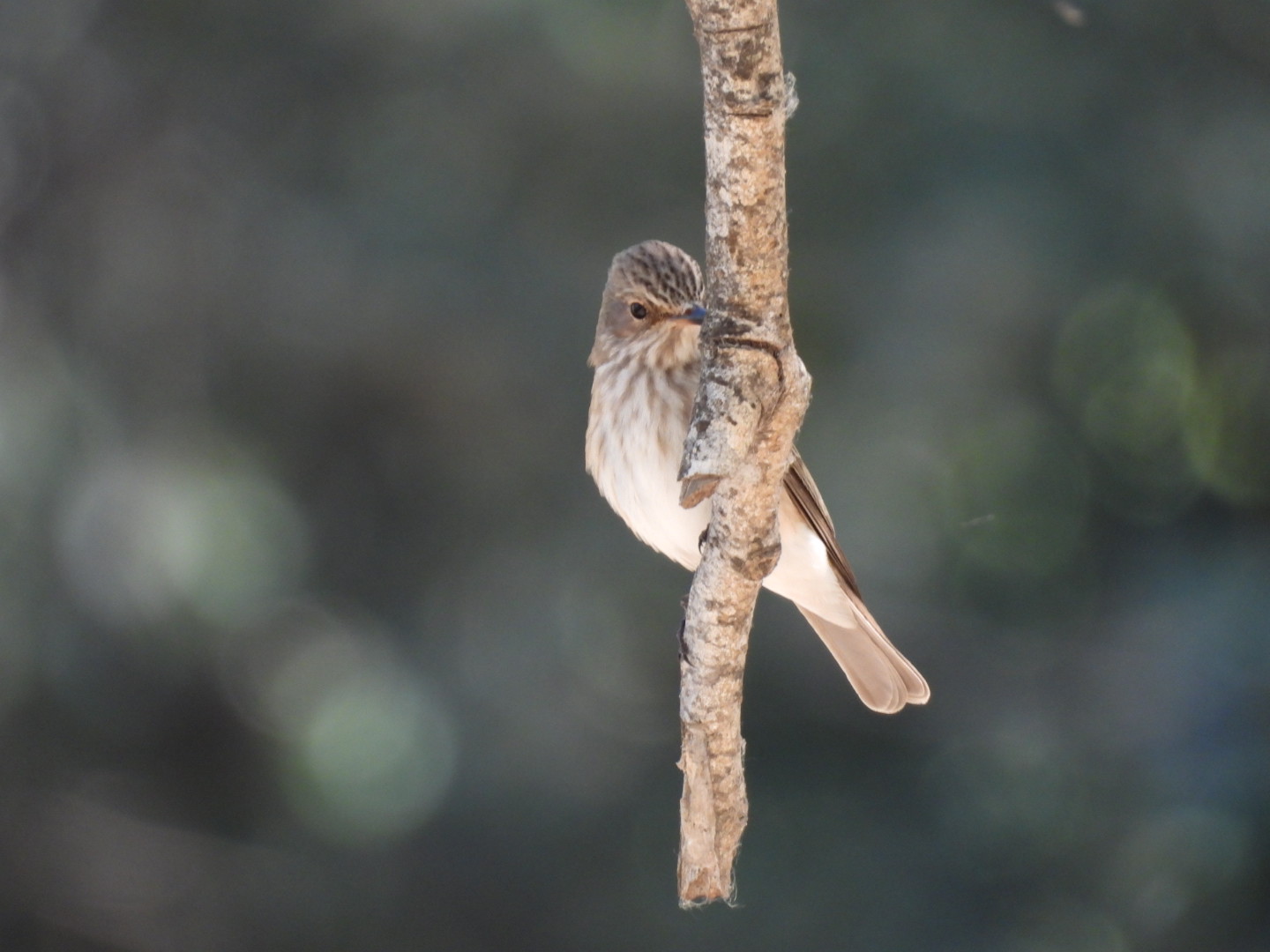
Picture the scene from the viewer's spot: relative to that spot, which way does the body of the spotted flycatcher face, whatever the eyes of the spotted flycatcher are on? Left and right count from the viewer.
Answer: facing the viewer and to the left of the viewer
